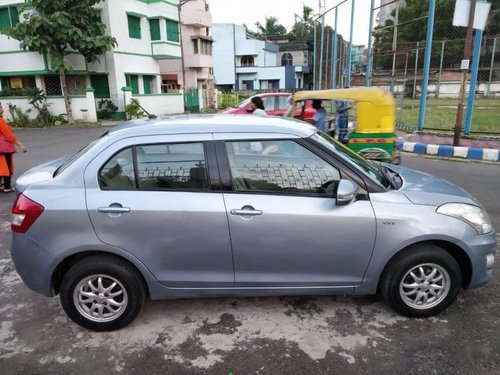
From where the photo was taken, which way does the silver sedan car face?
to the viewer's right

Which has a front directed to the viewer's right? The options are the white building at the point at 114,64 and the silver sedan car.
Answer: the silver sedan car

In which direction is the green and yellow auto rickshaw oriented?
to the viewer's left

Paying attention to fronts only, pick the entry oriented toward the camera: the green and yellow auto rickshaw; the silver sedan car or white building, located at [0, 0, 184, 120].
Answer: the white building

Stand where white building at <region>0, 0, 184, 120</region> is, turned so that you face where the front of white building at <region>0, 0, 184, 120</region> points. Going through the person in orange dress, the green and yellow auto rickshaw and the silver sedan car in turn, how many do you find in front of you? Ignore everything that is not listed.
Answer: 3

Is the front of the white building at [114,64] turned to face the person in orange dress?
yes

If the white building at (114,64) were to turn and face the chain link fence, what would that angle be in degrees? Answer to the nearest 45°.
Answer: approximately 45° to its left

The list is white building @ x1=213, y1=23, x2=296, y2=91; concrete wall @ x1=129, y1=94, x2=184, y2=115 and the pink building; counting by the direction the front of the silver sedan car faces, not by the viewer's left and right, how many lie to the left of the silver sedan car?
3

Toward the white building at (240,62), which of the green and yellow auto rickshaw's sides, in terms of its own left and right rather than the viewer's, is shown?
right

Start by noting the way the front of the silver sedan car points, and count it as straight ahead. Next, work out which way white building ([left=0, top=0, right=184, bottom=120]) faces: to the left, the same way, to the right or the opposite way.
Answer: to the right

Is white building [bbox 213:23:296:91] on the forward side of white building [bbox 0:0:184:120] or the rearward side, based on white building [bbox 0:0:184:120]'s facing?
on the rearward side

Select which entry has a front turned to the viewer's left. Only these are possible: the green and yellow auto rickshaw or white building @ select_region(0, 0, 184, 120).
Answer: the green and yellow auto rickshaw

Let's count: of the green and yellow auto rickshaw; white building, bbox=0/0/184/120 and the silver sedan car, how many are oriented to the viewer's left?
1

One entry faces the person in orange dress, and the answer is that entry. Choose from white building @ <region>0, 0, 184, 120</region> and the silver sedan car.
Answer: the white building

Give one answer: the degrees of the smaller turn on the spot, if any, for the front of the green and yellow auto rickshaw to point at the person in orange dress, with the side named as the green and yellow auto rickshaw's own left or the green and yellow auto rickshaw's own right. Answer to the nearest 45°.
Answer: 0° — it already faces them
